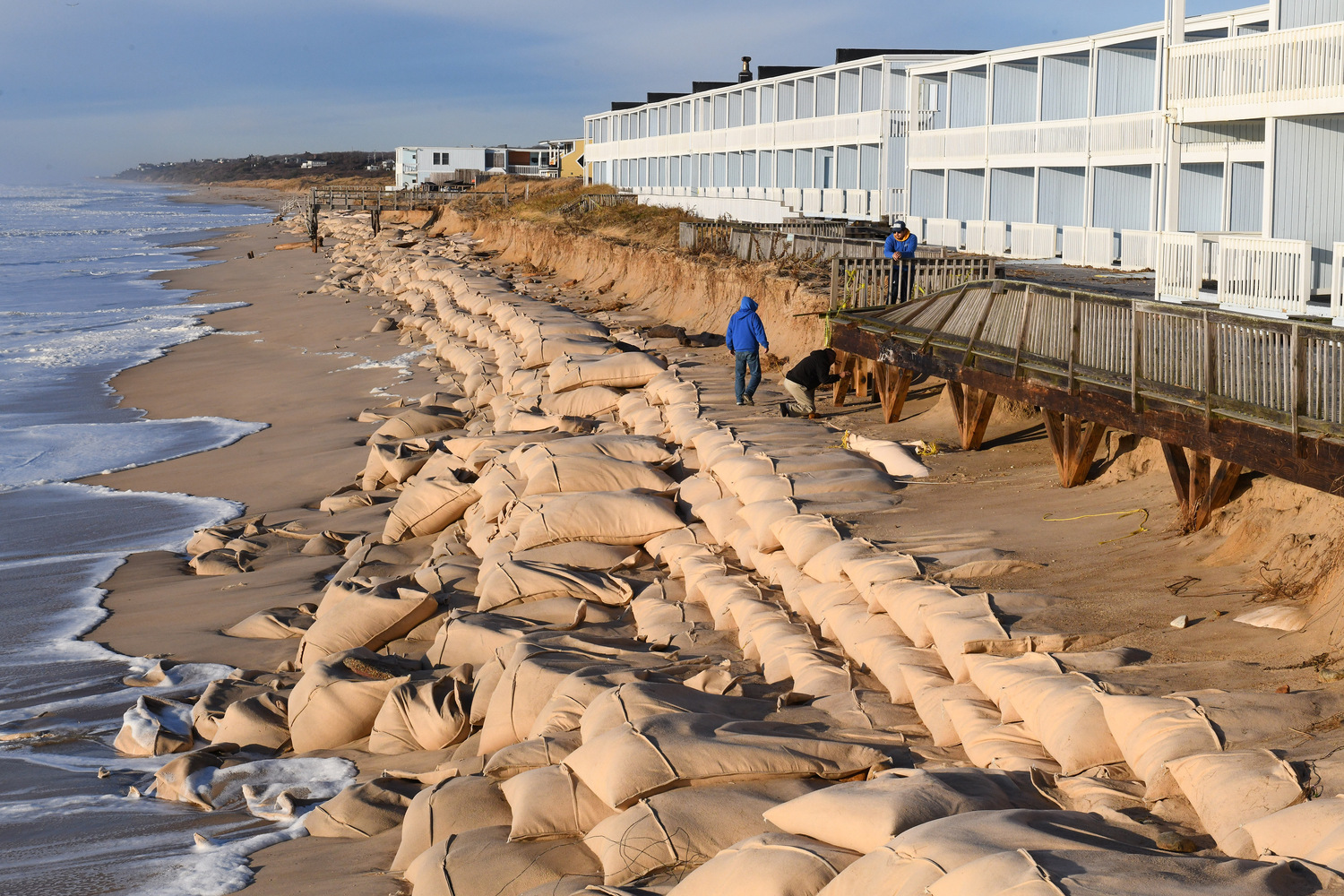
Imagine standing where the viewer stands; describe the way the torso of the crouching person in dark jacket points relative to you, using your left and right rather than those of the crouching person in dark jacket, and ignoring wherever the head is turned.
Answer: facing to the right of the viewer

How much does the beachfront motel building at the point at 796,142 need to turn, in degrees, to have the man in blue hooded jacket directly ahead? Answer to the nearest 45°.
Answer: approximately 45° to its left

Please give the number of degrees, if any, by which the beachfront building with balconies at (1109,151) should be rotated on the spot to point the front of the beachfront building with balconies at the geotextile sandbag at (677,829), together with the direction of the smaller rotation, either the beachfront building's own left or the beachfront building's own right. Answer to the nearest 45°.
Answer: approximately 45° to the beachfront building's own left

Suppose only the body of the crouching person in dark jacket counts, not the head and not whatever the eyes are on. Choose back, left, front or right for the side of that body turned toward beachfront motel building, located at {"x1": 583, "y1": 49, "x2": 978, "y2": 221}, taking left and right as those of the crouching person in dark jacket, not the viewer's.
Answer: left

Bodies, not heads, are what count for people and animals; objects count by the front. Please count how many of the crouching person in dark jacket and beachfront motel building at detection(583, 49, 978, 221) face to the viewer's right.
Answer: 1
